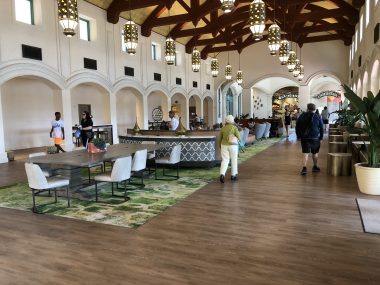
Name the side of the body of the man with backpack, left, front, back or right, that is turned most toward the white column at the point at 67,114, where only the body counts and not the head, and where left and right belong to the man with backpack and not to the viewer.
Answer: left

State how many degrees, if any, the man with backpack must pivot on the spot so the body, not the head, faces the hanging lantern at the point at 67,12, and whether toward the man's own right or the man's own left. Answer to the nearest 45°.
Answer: approximately 135° to the man's own left

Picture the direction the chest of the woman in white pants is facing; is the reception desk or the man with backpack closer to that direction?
the reception desk

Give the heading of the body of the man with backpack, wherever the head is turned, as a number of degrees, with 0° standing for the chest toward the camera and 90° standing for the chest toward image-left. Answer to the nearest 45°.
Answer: approximately 180°

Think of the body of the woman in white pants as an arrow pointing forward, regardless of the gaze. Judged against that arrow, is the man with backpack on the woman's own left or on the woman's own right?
on the woman's own right

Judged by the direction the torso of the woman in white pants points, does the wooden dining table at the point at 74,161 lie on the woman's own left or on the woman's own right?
on the woman's own left

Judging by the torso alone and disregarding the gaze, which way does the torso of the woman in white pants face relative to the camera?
away from the camera

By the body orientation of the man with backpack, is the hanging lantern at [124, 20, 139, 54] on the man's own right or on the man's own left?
on the man's own left

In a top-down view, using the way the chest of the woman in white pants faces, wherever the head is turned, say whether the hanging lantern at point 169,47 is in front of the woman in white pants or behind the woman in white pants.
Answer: in front

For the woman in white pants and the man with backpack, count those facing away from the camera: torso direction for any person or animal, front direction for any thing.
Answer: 2
